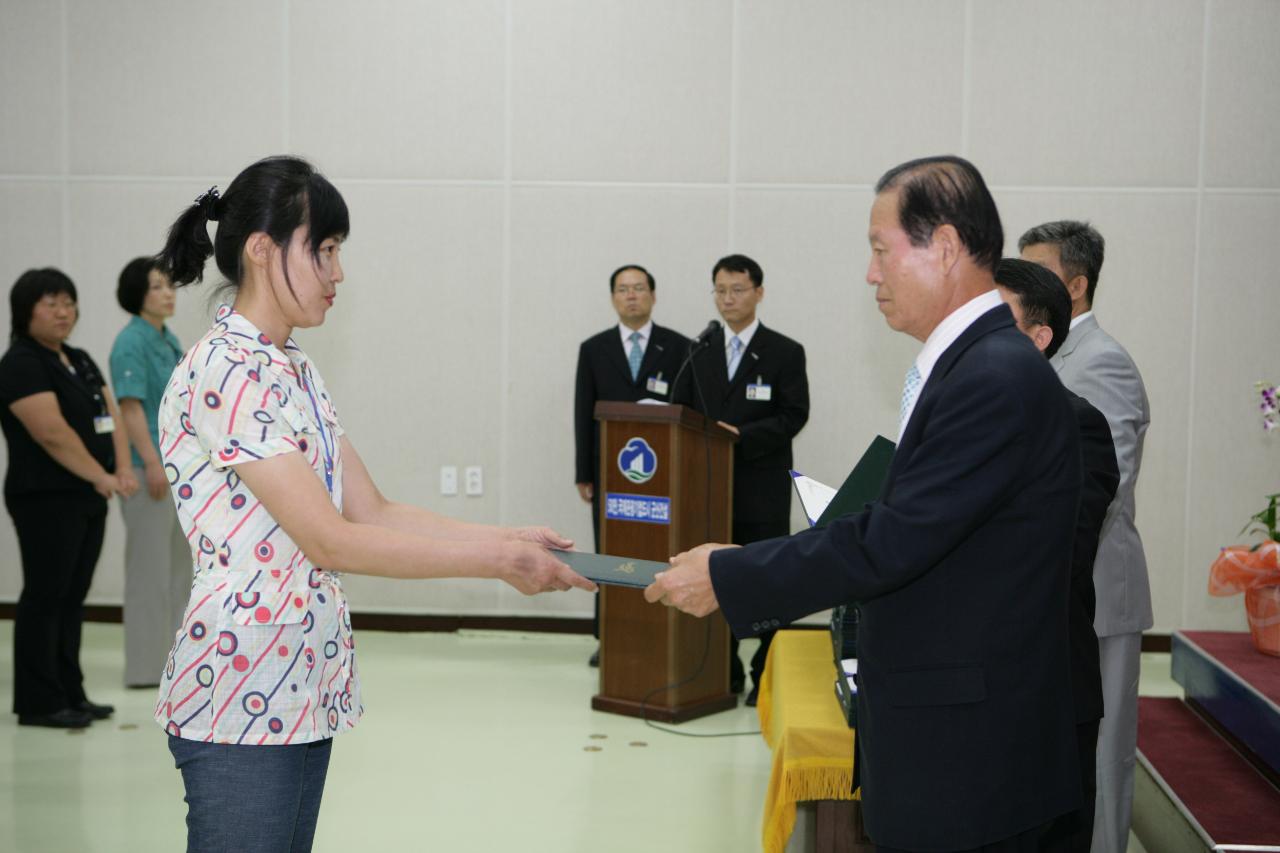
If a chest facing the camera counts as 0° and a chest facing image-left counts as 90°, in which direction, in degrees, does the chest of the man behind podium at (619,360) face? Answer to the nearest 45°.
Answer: approximately 0°

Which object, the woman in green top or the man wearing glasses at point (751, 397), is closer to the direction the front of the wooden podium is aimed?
the woman in green top

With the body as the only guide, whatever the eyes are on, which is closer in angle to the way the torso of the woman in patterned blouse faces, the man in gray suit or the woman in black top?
the man in gray suit

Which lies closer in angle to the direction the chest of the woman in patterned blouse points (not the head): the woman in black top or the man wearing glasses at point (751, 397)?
the man wearing glasses

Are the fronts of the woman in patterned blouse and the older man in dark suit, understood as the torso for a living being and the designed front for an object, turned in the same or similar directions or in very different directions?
very different directions

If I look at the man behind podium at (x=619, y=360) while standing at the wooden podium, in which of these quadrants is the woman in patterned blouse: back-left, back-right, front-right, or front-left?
back-left

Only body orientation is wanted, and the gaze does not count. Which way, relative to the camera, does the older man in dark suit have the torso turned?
to the viewer's left

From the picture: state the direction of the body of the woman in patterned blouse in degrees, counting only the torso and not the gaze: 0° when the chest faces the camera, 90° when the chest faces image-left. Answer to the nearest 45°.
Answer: approximately 270°

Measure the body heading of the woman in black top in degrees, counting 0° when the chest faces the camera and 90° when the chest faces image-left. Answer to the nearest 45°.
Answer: approximately 315°

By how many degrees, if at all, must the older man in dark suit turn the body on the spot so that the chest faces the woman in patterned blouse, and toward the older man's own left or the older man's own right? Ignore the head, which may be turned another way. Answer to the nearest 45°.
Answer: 0° — they already face them
